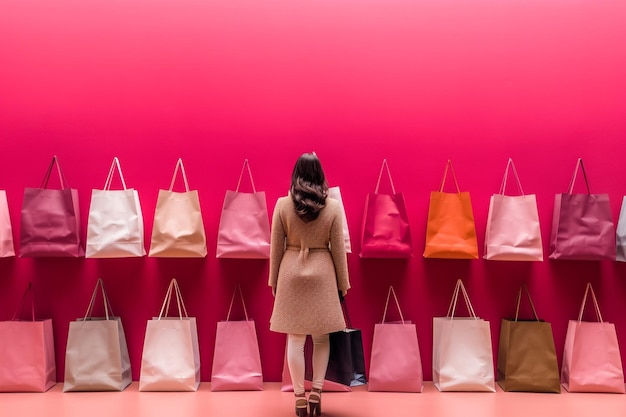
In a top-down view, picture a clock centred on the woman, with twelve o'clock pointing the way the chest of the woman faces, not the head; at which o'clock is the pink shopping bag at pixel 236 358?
The pink shopping bag is roughly at 11 o'clock from the woman.

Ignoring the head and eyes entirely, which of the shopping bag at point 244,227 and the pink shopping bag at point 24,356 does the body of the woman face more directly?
the shopping bag

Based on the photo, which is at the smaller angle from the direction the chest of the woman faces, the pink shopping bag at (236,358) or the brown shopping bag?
the pink shopping bag

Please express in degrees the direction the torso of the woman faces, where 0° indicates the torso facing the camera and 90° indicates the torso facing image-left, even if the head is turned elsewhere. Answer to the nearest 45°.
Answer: approximately 180°

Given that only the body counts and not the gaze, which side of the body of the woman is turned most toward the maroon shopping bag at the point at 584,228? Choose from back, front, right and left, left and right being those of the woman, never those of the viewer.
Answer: right

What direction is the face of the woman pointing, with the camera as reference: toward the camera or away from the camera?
away from the camera

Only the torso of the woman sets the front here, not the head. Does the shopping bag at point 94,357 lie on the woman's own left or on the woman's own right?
on the woman's own left

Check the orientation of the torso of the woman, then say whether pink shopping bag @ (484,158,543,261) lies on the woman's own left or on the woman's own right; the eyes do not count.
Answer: on the woman's own right

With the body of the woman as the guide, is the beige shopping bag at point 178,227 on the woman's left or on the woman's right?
on the woman's left
